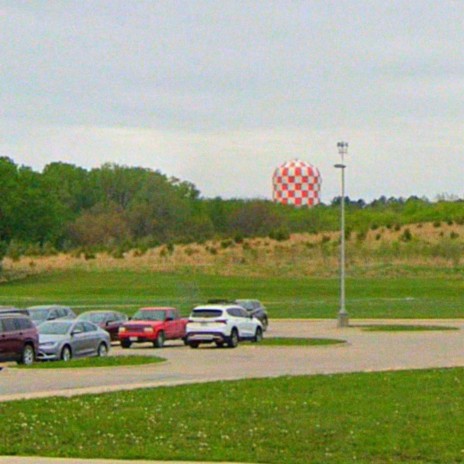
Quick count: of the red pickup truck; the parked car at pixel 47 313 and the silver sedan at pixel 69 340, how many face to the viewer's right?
0

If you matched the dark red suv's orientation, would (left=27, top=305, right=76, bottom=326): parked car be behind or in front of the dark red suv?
behind

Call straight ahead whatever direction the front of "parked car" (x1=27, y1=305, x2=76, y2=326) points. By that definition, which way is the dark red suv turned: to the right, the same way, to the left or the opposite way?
the same way

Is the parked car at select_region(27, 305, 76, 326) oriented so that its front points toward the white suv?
no

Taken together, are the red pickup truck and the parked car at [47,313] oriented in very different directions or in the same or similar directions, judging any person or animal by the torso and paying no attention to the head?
same or similar directions

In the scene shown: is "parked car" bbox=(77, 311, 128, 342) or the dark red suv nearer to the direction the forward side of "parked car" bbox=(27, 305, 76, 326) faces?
the dark red suv

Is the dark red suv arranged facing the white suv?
no

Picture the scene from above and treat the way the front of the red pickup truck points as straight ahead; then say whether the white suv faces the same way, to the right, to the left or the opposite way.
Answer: the opposite way

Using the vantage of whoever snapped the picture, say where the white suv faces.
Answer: facing away from the viewer and to the right of the viewer

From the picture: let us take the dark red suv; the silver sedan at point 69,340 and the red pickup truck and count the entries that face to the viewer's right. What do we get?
0

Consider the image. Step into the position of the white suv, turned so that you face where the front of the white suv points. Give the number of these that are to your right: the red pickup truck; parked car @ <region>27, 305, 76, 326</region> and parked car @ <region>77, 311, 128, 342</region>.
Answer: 0

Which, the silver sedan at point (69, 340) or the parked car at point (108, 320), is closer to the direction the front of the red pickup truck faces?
the silver sedan

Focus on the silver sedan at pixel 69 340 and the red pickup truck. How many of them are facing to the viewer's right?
0

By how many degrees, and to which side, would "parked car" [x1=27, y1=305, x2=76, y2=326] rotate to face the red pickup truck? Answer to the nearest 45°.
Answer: approximately 90° to its left

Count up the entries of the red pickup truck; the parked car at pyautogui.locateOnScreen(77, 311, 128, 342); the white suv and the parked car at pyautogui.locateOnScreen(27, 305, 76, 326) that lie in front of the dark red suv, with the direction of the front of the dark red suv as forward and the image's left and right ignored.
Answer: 0

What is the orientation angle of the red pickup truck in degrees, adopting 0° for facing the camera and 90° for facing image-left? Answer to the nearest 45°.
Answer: approximately 45°

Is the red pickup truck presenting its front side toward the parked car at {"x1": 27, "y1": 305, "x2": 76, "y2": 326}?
no

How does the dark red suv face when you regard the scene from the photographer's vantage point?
facing the viewer and to the left of the viewer
